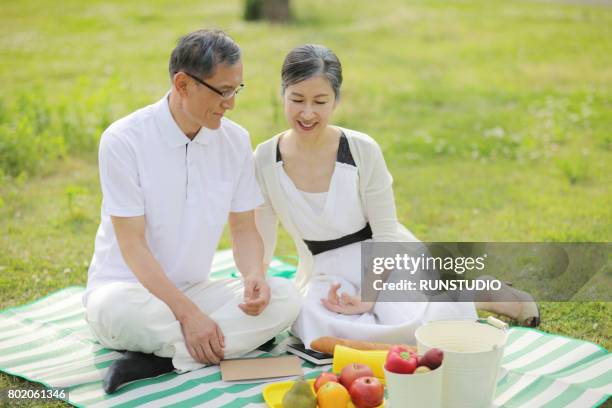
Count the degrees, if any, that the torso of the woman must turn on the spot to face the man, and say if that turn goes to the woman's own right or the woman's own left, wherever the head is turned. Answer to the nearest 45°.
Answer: approximately 45° to the woman's own right

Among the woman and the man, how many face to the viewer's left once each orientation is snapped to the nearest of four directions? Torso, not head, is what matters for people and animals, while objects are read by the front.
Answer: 0

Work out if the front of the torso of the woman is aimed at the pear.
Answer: yes

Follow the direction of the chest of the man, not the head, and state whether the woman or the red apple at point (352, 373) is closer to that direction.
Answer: the red apple

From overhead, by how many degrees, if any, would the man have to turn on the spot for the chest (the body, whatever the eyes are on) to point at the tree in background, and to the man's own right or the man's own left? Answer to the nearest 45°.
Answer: approximately 135° to the man's own left

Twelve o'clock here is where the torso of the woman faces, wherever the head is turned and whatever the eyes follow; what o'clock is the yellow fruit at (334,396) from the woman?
The yellow fruit is roughly at 12 o'clock from the woman.

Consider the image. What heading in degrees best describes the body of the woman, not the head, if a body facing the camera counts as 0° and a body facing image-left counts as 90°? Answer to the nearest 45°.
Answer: approximately 0°

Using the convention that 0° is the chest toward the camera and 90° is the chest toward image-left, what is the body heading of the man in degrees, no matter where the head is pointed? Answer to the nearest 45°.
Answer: approximately 315°

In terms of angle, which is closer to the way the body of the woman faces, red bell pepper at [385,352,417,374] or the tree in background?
the red bell pepper

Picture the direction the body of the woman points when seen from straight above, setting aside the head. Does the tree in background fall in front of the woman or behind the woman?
behind
